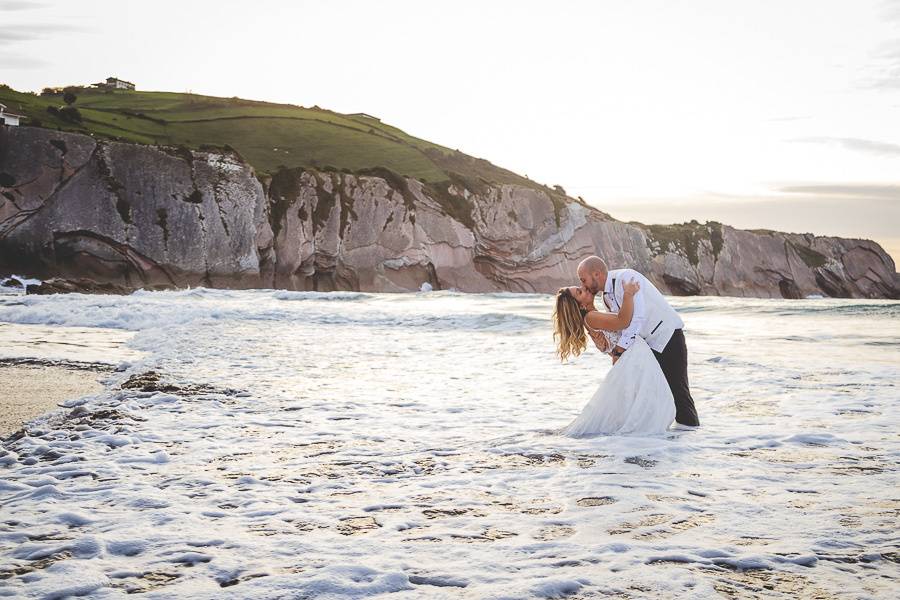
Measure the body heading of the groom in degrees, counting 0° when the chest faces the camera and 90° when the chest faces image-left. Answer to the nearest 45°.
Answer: approximately 90°
